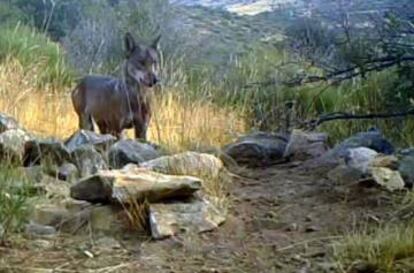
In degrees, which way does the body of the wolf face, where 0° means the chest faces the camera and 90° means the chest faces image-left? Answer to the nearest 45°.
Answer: approximately 315°

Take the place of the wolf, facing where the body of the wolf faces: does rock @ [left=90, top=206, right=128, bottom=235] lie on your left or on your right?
on your right

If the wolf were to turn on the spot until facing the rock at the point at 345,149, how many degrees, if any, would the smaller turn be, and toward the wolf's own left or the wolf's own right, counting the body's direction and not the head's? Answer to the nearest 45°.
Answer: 0° — it already faces it

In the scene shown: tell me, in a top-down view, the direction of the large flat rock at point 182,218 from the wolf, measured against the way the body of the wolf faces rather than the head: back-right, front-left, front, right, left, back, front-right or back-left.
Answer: front-right

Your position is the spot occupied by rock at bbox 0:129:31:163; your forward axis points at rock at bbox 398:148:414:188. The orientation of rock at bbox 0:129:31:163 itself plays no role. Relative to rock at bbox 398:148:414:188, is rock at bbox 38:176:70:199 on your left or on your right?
right

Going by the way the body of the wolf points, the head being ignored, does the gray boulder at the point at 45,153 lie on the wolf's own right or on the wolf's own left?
on the wolf's own right

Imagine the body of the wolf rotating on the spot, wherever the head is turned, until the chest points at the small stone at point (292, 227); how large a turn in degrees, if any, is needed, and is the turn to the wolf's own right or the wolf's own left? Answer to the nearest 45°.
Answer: approximately 45° to the wolf's own right

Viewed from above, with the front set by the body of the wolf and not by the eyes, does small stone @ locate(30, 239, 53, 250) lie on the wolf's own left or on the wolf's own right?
on the wolf's own right

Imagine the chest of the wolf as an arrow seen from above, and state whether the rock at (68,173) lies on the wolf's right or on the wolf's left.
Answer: on the wolf's right
